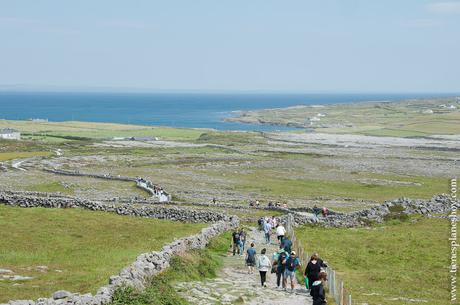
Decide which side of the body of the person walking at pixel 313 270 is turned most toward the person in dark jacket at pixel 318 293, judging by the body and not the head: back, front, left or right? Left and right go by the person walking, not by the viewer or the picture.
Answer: front

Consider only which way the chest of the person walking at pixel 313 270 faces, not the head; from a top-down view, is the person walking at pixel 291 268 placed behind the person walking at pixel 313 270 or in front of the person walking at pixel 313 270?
behind

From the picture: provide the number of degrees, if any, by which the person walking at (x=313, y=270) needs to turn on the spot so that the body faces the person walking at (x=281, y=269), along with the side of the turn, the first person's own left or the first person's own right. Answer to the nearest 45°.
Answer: approximately 135° to the first person's own right

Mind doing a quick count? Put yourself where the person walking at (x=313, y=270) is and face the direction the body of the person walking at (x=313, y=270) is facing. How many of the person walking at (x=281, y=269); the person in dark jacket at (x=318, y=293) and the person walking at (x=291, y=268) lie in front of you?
1

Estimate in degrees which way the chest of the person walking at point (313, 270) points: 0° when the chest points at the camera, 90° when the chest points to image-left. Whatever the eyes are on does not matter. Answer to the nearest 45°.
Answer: approximately 0°
